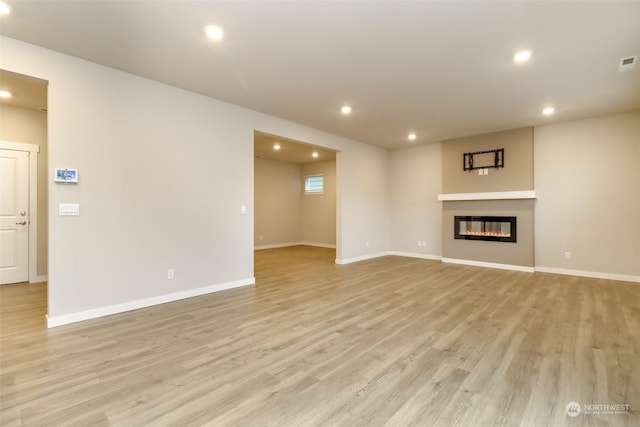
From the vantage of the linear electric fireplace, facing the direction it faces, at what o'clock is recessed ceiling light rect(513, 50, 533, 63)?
The recessed ceiling light is roughly at 12 o'clock from the linear electric fireplace.

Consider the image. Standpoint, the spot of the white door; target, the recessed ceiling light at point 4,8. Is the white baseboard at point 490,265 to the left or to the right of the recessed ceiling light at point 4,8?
left

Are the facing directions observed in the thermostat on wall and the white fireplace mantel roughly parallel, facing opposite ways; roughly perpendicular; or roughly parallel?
roughly perpendicular

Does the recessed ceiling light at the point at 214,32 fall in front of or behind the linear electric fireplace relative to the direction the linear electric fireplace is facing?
in front

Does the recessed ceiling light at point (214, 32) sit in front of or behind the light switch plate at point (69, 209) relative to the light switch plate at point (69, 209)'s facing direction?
in front

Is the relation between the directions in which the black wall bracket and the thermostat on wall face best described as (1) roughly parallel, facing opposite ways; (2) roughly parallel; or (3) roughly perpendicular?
roughly perpendicular

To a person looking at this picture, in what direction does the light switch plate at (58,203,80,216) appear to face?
facing the viewer

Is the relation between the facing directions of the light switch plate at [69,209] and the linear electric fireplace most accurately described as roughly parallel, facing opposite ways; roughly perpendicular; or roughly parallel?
roughly perpendicular

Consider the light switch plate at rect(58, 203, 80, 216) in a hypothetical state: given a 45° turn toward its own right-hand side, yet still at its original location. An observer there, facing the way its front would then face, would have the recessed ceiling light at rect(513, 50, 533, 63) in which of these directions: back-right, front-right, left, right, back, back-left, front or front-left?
left

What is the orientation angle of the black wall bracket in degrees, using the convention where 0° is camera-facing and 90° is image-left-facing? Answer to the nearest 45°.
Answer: approximately 0°

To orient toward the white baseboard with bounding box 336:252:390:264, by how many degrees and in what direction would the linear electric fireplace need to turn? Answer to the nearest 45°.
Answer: approximately 90° to its right

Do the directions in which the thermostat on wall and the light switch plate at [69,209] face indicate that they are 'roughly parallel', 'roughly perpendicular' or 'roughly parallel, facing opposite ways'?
roughly parallel
